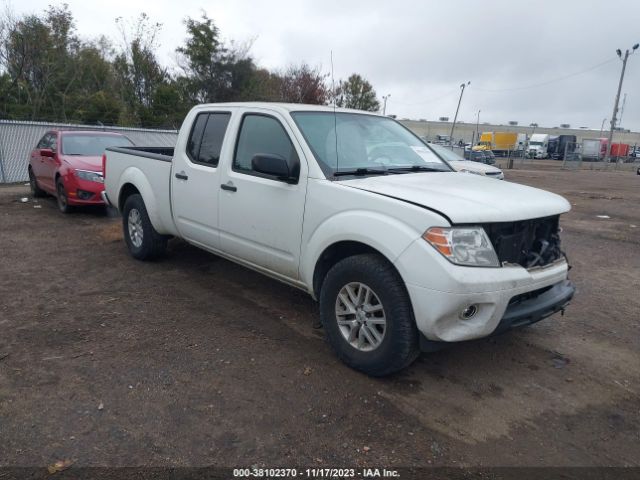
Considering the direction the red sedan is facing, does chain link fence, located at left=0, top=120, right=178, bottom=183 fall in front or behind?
behind

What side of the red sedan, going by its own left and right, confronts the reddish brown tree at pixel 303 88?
left

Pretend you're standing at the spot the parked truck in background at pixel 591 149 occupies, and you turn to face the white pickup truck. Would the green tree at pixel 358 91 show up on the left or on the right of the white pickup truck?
right

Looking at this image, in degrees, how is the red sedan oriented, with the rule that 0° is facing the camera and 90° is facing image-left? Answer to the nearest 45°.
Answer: approximately 315°

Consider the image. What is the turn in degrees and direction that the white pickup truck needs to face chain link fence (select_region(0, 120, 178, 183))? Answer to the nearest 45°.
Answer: approximately 180°

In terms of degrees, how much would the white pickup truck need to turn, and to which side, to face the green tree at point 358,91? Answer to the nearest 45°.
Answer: approximately 135° to its left

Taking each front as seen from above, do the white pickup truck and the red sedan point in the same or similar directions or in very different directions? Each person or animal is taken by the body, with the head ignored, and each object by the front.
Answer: same or similar directions

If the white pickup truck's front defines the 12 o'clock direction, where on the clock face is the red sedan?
The red sedan is roughly at 6 o'clock from the white pickup truck.

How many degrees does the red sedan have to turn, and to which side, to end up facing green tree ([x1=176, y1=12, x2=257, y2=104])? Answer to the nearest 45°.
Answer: approximately 135° to its left

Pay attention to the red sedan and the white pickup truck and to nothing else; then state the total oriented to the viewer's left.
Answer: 0

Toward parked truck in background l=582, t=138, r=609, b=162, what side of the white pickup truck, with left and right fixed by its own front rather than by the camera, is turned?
left

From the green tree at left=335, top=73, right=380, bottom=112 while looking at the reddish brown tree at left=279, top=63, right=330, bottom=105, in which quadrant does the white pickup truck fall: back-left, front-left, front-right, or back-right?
front-left
